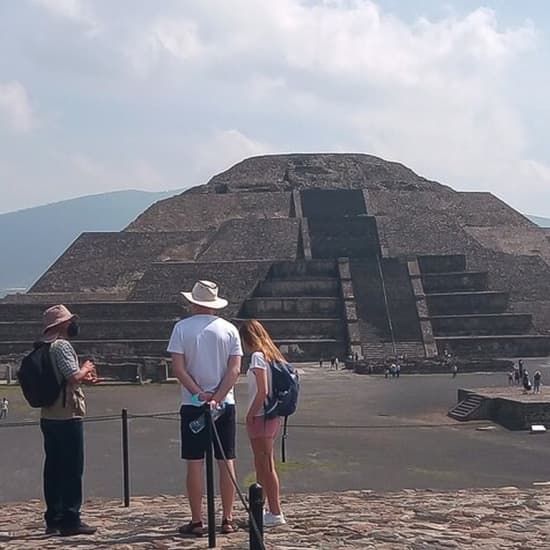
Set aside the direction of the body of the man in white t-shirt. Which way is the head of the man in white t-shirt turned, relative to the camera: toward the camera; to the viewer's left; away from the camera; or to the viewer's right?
away from the camera

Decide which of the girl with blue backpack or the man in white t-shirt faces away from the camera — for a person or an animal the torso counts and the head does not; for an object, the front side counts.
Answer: the man in white t-shirt

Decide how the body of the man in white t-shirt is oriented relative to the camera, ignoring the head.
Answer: away from the camera

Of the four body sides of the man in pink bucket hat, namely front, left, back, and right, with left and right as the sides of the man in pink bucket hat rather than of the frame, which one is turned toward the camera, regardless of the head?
right

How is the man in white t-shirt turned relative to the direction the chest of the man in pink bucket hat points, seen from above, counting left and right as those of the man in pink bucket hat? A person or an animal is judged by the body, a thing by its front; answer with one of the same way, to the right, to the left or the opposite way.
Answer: to the left

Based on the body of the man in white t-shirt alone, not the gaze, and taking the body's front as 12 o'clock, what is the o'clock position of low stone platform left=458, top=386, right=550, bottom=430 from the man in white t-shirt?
The low stone platform is roughly at 1 o'clock from the man in white t-shirt.

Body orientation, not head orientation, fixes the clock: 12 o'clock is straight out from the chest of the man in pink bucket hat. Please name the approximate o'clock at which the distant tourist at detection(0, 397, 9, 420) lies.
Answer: The distant tourist is roughly at 9 o'clock from the man in pink bucket hat.

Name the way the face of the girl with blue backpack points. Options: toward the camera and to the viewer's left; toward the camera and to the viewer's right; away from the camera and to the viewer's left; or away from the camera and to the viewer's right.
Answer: away from the camera and to the viewer's left

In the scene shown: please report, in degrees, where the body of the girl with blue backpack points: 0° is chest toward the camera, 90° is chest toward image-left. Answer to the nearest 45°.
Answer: approximately 90°

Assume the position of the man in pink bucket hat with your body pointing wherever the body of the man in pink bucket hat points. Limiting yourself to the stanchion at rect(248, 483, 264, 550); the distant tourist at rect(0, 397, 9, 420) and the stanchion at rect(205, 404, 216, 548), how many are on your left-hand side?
1

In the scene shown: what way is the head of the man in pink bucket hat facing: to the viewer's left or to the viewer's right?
to the viewer's right

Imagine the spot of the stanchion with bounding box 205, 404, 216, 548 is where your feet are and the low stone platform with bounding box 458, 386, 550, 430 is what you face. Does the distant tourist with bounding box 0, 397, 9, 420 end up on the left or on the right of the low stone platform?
left
